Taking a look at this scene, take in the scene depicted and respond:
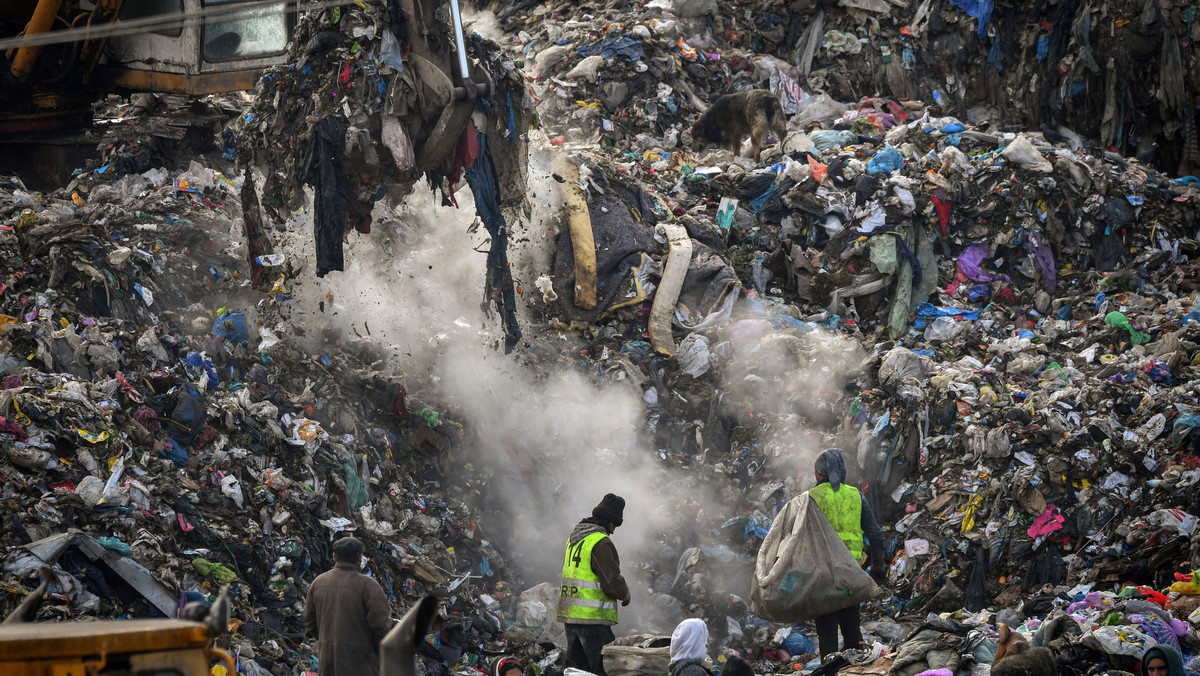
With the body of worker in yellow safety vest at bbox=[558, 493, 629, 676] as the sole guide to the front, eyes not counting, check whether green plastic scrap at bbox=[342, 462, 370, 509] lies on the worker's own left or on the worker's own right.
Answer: on the worker's own left

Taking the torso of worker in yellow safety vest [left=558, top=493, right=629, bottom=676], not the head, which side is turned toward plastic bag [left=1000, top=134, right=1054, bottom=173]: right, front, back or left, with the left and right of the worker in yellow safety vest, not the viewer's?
front

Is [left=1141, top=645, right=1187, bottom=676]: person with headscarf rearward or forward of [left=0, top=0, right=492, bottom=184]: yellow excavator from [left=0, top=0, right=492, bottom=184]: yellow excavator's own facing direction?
forward

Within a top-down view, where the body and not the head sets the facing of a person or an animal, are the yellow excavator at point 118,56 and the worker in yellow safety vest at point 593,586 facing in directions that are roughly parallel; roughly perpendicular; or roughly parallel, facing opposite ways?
roughly perpendicular

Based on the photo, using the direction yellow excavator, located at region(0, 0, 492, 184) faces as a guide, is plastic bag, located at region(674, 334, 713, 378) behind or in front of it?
in front

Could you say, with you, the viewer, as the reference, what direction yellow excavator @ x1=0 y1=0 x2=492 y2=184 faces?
facing the viewer and to the right of the viewer

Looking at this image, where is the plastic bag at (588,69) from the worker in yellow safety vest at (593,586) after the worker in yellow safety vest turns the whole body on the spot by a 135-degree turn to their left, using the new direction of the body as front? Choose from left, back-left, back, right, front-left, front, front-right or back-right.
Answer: right

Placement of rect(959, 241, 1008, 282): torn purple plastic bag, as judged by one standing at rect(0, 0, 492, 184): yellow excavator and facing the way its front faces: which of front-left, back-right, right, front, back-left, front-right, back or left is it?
front-left

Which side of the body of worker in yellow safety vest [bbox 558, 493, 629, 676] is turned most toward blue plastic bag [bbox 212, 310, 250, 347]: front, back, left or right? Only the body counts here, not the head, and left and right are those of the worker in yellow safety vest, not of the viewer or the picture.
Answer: left

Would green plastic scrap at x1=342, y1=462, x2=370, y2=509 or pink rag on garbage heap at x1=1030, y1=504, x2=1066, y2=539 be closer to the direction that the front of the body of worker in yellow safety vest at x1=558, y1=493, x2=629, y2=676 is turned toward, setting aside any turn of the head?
the pink rag on garbage heap

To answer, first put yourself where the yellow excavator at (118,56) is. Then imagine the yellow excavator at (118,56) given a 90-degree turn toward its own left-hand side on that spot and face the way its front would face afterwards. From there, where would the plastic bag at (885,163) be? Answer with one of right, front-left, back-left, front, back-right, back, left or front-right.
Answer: front-right

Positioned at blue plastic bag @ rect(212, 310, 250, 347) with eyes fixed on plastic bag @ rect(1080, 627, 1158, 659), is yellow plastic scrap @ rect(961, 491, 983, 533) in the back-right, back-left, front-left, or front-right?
front-left

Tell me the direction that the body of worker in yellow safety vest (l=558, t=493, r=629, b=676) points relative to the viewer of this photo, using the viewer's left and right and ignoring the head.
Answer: facing away from the viewer and to the right of the viewer

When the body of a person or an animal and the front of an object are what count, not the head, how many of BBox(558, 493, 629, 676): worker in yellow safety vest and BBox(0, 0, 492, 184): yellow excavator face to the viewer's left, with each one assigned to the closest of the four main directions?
0

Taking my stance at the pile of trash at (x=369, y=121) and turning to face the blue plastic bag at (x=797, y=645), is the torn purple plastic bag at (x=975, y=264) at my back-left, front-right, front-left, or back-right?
front-left

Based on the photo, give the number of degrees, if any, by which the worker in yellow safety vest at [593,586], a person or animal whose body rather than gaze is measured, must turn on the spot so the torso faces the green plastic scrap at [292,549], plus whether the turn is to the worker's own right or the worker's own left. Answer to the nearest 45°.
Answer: approximately 90° to the worker's own left
